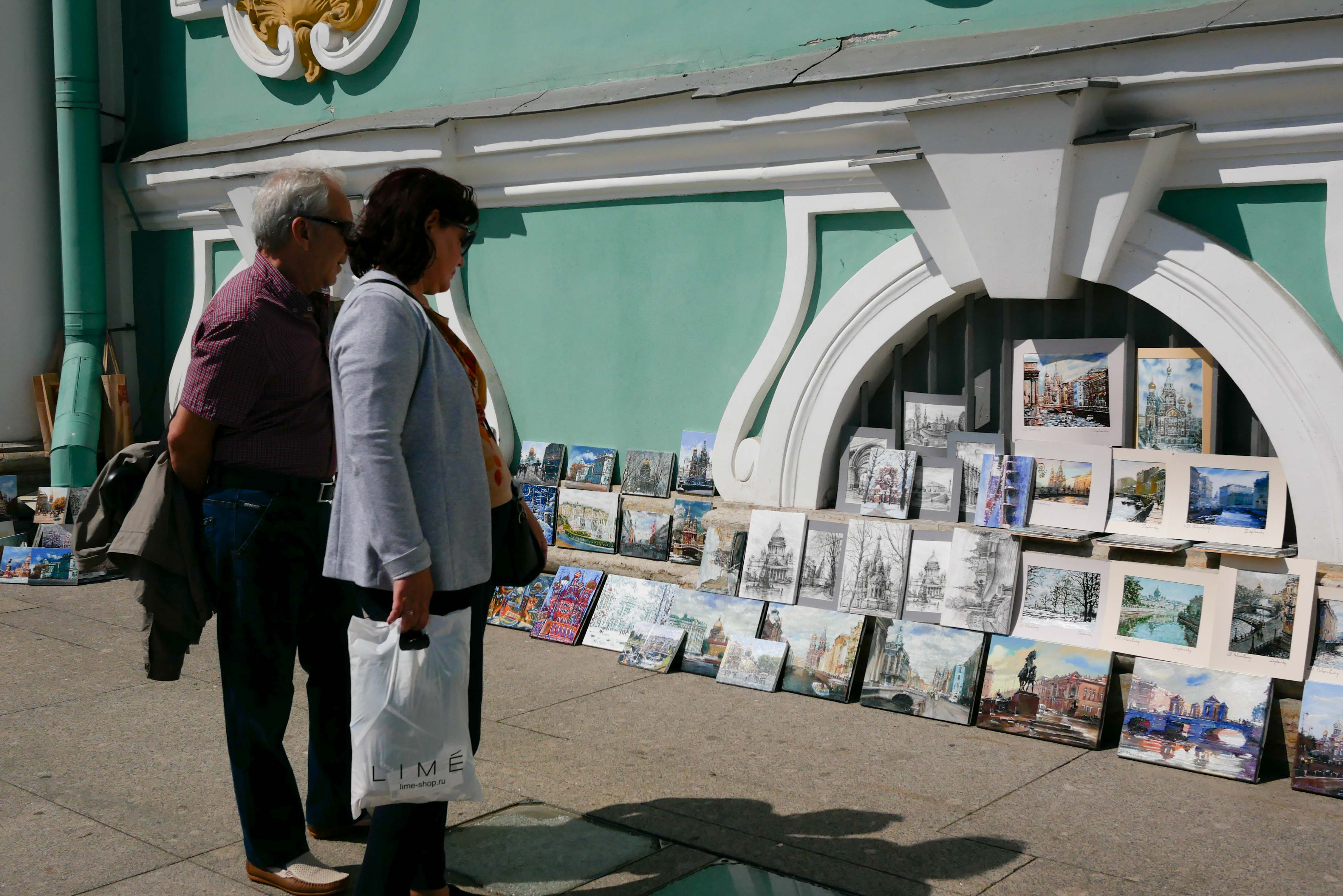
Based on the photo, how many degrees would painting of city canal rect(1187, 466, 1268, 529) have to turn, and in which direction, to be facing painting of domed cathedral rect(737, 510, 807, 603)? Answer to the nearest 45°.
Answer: approximately 90° to its right

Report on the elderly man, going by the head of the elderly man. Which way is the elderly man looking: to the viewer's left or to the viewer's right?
to the viewer's right

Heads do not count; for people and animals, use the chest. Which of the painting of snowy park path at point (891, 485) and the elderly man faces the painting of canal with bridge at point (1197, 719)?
the elderly man

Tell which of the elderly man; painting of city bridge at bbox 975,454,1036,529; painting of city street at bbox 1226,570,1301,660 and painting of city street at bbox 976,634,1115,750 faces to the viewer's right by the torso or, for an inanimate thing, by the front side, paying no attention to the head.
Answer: the elderly man

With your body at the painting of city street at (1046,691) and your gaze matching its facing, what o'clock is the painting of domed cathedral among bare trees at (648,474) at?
the painting of domed cathedral among bare trees at (648,474) is roughly at 4 o'clock from the painting of city street at (1046,691).

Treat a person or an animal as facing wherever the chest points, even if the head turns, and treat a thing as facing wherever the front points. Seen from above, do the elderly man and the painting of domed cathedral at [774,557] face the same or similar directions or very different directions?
very different directions

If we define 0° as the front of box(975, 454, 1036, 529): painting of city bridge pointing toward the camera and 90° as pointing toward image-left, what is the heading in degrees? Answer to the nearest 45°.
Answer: approximately 45°

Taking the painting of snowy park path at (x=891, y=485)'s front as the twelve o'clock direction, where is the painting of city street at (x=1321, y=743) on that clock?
the painting of city street at (x=1321, y=743) is roughly at 9 o'clock from the painting of snowy park path at (x=891, y=485).
